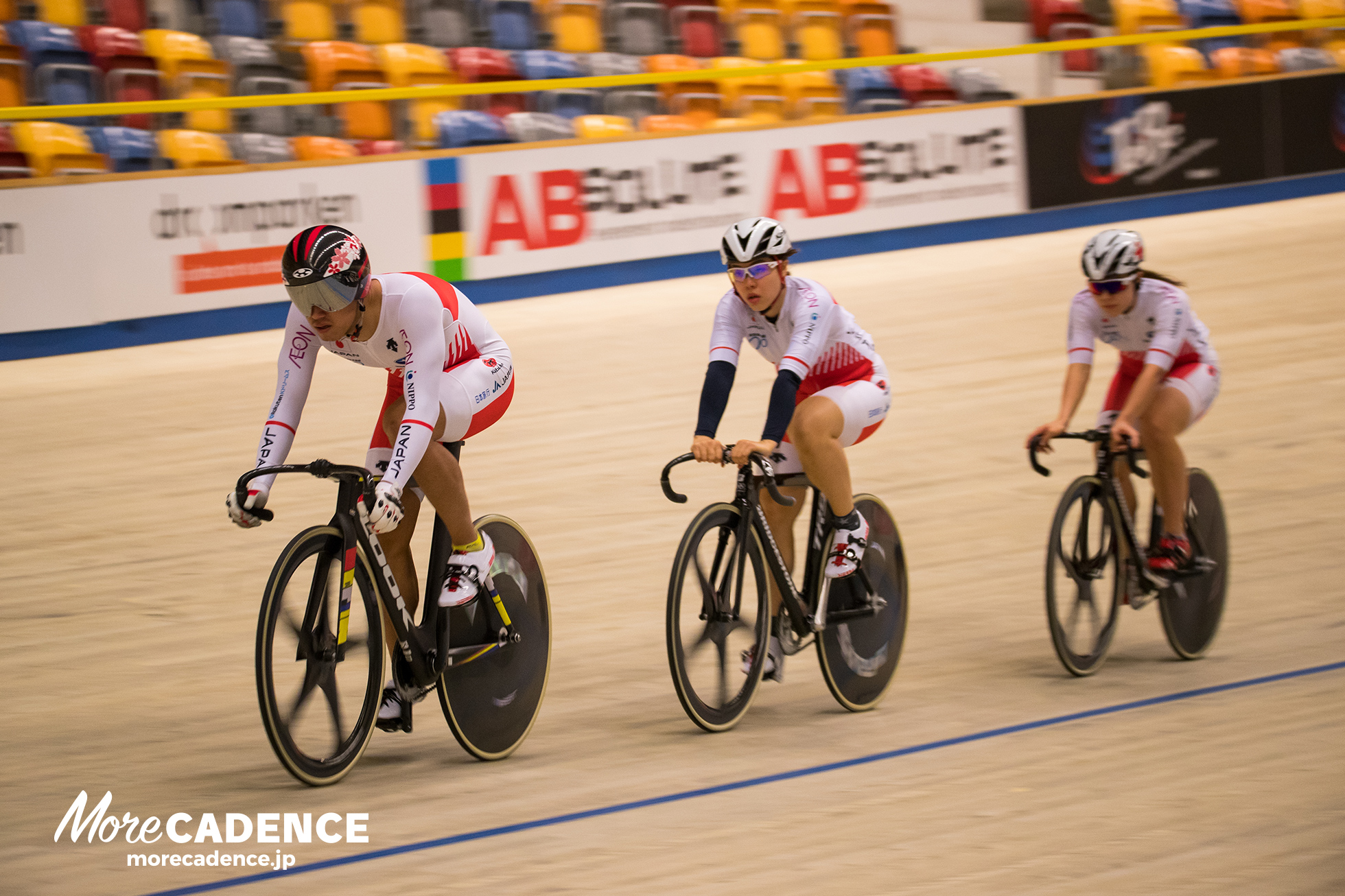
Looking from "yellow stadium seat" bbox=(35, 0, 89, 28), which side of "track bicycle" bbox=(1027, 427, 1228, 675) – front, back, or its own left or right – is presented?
right

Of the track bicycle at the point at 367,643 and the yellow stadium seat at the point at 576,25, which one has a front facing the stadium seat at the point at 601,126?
the yellow stadium seat

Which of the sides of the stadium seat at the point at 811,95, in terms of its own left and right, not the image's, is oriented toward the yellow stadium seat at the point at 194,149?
right

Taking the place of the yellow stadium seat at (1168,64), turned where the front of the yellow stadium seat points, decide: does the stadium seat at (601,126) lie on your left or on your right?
on your right

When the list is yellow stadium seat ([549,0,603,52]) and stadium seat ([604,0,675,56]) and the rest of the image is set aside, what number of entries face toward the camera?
2

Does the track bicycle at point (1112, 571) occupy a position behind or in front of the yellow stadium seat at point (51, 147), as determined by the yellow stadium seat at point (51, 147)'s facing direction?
in front

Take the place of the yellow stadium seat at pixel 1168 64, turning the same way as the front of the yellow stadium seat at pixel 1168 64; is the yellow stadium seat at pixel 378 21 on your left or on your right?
on your right

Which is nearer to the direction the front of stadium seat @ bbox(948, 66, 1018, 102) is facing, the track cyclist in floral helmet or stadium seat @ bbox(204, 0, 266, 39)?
the track cyclist in floral helmet

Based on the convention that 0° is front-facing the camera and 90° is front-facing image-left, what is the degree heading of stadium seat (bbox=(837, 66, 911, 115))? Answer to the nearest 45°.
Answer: approximately 315°
